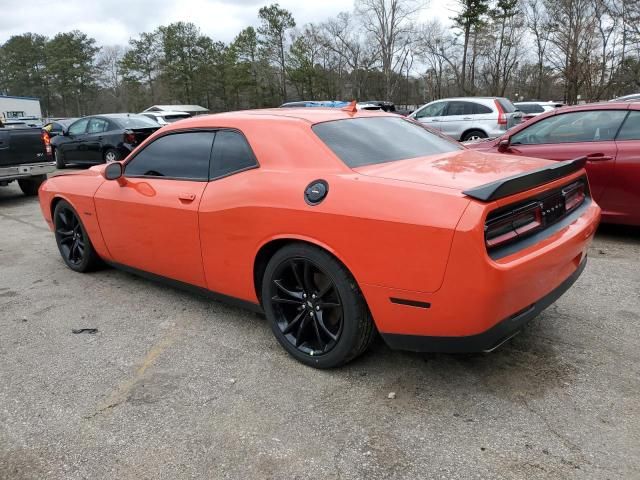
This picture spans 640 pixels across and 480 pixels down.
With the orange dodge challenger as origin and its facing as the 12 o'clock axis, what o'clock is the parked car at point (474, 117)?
The parked car is roughly at 2 o'clock from the orange dodge challenger.

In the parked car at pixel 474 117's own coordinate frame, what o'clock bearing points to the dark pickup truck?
The dark pickup truck is roughly at 9 o'clock from the parked car.

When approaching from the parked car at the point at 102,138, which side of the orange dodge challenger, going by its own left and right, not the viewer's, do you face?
front

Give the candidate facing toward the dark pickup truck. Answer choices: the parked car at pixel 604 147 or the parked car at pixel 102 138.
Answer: the parked car at pixel 604 147

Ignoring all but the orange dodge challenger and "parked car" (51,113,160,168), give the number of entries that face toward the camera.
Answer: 0

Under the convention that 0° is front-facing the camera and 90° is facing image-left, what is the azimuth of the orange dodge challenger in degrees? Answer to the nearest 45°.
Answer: approximately 135°

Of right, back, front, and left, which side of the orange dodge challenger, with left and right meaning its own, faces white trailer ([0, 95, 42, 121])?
front

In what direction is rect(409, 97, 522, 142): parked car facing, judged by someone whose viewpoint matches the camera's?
facing away from the viewer and to the left of the viewer

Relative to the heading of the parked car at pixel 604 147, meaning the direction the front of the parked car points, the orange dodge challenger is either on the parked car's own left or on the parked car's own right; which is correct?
on the parked car's own left

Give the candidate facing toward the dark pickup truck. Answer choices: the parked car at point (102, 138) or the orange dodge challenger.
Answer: the orange dodge challenger

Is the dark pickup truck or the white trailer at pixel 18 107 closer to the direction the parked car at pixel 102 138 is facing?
the white trailer

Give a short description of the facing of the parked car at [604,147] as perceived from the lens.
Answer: facing to the left of the viewer

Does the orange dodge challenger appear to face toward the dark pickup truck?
yes
